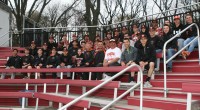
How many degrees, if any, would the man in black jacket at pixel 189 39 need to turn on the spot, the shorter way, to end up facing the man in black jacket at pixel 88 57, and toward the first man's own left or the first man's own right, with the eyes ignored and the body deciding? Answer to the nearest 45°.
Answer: approximately 45° to the first man's own right

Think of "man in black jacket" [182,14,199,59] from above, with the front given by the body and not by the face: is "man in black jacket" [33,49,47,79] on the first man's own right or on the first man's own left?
on the first man's own right

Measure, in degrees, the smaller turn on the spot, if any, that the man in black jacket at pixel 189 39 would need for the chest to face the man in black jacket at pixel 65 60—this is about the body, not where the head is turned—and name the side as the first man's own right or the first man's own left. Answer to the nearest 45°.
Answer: approximately 45° to the first man's own right

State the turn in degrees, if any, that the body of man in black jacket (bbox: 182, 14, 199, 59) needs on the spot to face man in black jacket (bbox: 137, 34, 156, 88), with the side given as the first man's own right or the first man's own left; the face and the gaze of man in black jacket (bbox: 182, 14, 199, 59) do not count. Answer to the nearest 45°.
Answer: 0° — they already face them

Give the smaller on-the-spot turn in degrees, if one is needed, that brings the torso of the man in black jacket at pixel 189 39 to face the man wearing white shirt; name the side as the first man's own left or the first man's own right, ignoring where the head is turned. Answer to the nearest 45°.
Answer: approximately 45° to the first man's own right

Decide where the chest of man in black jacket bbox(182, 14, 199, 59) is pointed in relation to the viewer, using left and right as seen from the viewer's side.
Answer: facing the viewer and to the left of the viewer

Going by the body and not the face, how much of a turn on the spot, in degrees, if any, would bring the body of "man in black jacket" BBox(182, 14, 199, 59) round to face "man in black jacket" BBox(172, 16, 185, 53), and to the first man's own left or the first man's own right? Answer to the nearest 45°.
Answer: approximately 90° to the first man's own right
